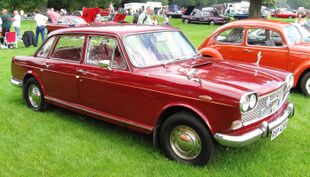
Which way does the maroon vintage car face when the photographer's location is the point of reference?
facing the viewer and to the right of the viewer

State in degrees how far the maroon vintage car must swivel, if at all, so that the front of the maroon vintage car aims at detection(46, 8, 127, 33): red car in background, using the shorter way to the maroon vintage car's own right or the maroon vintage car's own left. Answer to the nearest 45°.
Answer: approximately 135° to the maroon vintage car's own left

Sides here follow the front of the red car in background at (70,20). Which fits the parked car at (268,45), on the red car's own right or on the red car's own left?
on the red car's own right

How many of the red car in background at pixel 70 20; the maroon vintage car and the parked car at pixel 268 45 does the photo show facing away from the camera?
0

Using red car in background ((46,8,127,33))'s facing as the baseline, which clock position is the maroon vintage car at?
The maroon vintage car is roughly at 3 o'clock from the red car in background.

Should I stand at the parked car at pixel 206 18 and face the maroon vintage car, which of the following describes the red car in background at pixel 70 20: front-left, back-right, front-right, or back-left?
front-right
